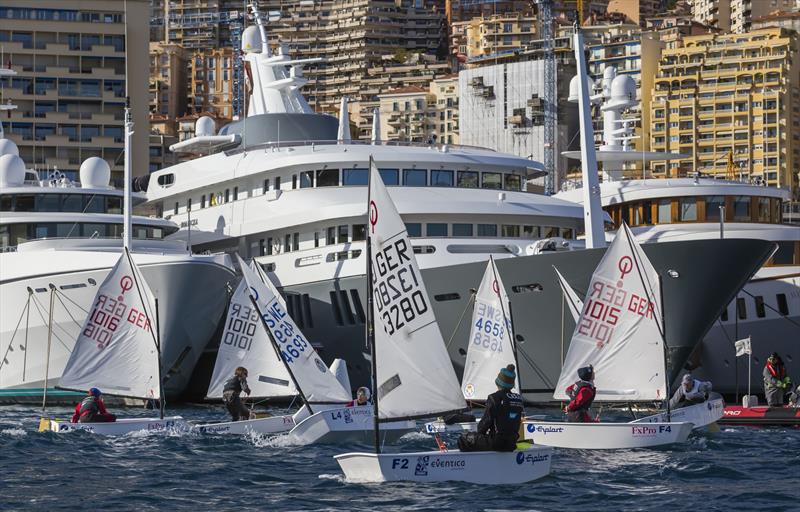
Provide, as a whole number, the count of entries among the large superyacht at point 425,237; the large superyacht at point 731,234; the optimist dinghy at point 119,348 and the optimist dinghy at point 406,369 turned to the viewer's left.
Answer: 1

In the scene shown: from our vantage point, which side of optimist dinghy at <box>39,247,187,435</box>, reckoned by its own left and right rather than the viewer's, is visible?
right

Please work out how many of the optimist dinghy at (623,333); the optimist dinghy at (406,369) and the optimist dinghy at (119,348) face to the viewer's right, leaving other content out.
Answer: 2

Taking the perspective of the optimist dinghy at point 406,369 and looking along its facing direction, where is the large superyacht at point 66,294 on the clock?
The large superyacht is roughly at 2 o'clock from the optimist dinghy.

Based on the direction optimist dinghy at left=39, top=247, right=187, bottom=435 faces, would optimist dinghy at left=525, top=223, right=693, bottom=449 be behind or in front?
in front

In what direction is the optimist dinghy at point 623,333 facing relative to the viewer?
to the viewer's right

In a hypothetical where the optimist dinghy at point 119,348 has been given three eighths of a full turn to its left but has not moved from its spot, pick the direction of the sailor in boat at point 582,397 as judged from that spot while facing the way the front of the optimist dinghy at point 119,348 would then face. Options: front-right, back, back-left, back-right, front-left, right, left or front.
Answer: back

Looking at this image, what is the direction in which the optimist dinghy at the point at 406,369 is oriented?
to the viewer's left

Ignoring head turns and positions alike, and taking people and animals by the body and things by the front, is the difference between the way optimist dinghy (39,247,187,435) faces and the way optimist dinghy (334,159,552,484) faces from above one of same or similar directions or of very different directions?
very different directions

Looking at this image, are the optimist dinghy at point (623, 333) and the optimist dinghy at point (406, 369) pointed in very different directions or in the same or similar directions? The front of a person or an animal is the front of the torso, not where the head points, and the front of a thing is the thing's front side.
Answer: very different directions

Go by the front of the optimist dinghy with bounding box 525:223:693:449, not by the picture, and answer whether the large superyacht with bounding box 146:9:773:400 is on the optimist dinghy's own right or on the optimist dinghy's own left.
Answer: on the optimist dinghy's own left

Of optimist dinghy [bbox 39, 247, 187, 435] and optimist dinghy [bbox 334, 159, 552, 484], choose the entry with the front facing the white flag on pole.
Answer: optimist dinghy [bbox 39, 247, 187, 435]

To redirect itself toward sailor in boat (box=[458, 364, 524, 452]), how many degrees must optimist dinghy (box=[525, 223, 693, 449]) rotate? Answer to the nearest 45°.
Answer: approximately 90° to its right
